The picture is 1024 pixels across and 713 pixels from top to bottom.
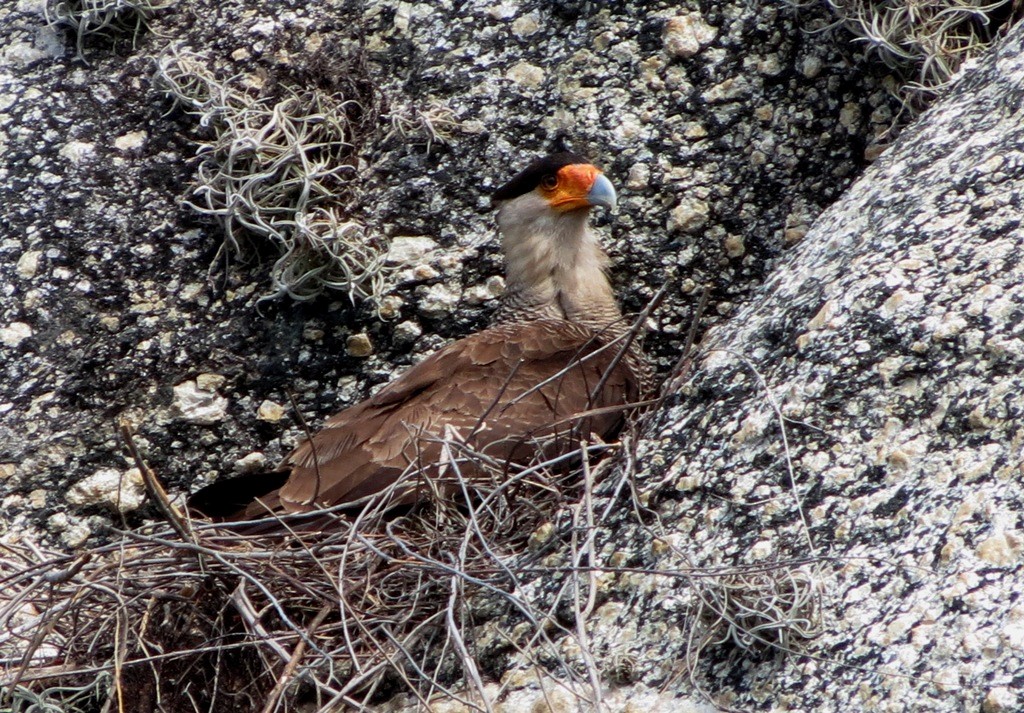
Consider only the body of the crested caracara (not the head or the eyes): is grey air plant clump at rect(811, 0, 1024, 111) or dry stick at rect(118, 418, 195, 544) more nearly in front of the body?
the grey air plant clump

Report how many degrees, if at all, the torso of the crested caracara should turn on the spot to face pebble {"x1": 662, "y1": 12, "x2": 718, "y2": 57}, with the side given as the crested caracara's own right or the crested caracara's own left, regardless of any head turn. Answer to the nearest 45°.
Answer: approximately 45° to the crested caracara's own left

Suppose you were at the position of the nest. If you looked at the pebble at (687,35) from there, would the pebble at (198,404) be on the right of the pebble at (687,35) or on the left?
left

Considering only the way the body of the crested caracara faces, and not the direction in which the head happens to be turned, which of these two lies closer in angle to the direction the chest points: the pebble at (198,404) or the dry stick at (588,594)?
the dry stick

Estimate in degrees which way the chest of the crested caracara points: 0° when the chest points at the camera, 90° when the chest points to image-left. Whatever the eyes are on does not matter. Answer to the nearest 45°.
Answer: approximately 270°

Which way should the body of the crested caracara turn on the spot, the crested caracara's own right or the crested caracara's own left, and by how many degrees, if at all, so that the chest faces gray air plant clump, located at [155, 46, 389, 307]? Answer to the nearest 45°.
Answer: approximately 135° to the crested caracara's own left

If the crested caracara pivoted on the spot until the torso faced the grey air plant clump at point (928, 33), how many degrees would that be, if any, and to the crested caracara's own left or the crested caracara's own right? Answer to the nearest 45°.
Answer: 0° — it already faces it

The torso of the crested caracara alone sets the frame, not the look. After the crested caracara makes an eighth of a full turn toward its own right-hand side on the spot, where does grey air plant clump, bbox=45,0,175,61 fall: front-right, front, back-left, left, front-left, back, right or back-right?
back

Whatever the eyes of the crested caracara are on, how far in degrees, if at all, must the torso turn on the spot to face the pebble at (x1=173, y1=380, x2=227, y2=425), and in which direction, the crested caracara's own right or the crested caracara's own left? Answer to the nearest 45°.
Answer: approximately 180°

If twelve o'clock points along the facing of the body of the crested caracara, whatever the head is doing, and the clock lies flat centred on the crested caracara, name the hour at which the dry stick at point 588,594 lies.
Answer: The dry stick is roughly at 3 o'clock from the crested caracara.

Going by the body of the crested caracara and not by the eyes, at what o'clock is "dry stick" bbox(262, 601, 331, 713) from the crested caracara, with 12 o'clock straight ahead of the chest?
The dry stick is roughly at 4 o'clock from the crested caracara.
